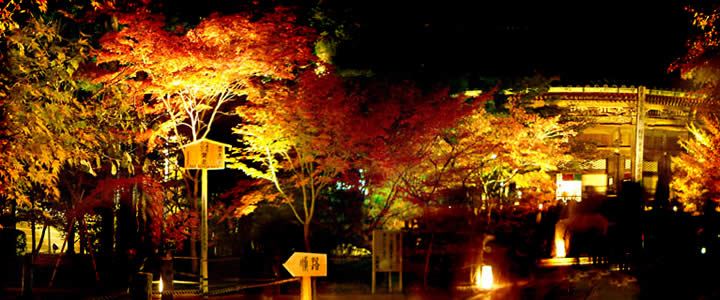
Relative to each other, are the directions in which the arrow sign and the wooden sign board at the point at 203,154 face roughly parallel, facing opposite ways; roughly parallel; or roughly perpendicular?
roughly parallel

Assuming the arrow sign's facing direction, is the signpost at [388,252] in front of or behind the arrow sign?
behind

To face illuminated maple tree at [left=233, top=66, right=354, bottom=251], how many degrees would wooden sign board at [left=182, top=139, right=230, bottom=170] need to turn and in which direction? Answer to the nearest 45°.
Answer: approximately 135° to its left

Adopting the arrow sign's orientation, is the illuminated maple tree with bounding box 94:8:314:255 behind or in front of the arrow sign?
behind

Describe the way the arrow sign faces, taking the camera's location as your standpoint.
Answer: facing the viewer

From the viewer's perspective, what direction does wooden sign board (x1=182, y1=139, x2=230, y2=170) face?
toward the camera

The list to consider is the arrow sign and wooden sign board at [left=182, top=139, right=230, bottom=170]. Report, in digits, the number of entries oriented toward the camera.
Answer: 2

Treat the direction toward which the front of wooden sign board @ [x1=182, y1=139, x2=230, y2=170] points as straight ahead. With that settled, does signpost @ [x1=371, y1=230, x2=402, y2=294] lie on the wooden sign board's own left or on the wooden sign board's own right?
on the wooden sign board's own left
